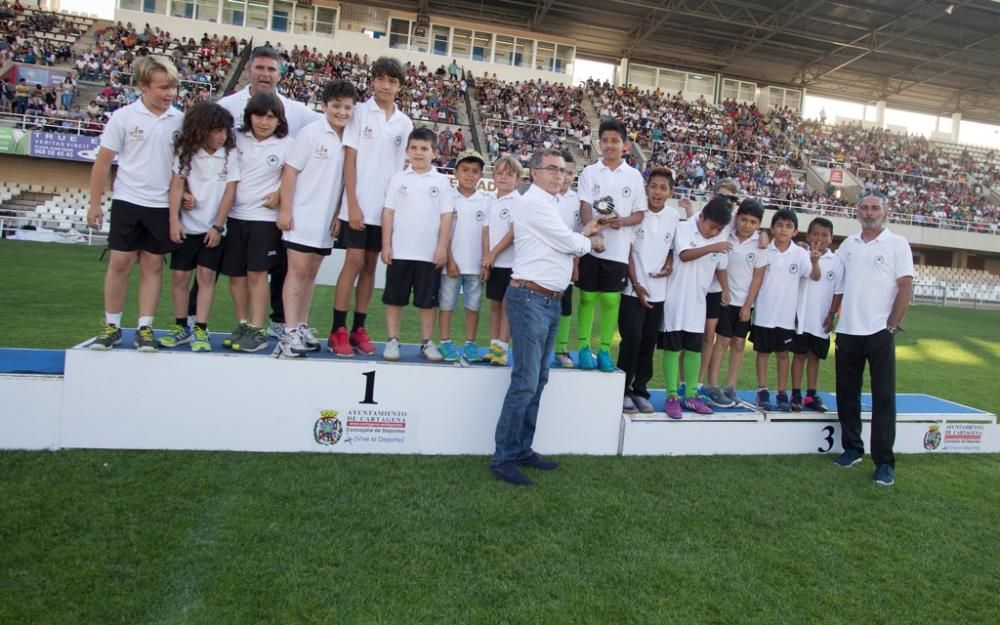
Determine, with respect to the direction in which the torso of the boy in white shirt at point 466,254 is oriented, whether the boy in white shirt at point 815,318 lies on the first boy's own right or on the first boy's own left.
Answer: on the first boy's own left

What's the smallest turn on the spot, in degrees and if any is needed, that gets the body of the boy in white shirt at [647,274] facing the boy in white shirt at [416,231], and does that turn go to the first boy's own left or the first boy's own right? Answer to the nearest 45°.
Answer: approximately 45° to the first boy's own right

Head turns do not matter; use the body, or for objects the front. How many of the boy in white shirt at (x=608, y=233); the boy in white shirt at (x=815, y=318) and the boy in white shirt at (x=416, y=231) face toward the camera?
3

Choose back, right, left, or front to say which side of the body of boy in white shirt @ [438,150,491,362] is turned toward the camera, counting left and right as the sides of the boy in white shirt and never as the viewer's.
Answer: front

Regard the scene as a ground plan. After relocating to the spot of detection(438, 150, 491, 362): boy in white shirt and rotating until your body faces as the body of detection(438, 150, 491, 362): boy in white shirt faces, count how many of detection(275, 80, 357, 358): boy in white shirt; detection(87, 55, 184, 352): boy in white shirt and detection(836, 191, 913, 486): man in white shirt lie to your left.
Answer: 1

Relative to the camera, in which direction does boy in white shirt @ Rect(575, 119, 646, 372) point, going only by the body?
toward the camera

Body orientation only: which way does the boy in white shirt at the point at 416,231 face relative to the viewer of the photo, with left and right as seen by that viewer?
facing the viewer

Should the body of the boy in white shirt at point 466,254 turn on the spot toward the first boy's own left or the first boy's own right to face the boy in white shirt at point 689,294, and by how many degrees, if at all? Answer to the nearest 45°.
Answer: approximately 90° to the first boy's own left

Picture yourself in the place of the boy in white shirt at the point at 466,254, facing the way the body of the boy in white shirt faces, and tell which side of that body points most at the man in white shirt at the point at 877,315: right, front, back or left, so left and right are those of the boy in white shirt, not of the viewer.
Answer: left

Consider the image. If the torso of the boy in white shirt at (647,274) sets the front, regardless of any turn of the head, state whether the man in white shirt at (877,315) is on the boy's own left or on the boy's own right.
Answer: on the boy's own left
